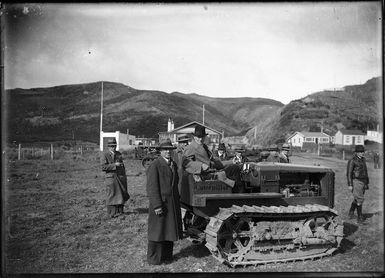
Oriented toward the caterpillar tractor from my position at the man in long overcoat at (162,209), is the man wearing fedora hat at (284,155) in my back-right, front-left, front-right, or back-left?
front-left

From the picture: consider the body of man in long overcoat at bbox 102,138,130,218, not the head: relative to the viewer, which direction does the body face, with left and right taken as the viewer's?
facing the viewer and to the right of the viewer

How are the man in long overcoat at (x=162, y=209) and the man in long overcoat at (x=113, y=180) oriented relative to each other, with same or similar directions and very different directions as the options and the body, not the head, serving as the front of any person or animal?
same or similar directions

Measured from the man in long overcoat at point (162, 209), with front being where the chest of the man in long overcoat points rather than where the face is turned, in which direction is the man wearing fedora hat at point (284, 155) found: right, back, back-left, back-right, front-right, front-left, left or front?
left

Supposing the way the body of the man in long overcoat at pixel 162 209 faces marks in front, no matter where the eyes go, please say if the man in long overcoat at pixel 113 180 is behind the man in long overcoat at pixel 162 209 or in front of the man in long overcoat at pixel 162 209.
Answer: behind

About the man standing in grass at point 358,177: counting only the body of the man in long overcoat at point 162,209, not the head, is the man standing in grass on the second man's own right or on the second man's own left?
on the second man's own left

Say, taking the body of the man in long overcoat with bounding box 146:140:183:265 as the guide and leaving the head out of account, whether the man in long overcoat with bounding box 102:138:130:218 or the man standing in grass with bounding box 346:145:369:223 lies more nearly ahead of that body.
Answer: the man standing in grass

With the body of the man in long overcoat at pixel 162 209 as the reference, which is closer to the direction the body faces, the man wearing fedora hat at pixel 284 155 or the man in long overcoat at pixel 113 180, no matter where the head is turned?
the man wearing fedora hat

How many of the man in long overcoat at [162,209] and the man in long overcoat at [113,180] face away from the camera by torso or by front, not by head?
0

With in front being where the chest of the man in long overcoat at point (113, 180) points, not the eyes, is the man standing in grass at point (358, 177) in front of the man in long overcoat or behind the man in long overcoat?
in front

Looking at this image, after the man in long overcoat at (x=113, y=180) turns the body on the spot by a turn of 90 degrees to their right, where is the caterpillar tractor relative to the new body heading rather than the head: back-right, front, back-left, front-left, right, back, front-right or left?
left
